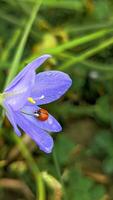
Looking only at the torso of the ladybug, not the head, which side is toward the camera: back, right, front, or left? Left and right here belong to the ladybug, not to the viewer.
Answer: left
